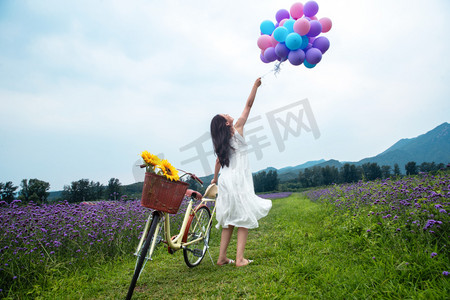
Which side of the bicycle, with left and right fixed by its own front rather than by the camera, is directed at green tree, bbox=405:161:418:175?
back

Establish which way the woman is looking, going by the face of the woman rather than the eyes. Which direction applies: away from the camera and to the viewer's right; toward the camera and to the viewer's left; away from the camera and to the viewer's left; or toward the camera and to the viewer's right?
away from the camera and to the viewer's right

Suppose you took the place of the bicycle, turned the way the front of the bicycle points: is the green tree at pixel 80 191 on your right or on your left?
on your right

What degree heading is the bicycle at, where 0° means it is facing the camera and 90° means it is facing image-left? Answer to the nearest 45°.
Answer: approximately 45°
